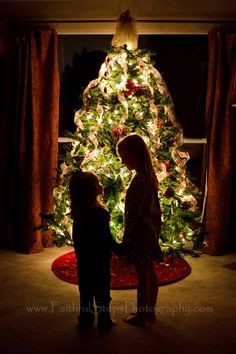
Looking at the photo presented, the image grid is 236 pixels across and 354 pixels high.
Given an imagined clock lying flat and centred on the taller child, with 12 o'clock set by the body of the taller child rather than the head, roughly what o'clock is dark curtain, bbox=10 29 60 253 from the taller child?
The dark curtain is roughly at 2 o'clock from the taller child.

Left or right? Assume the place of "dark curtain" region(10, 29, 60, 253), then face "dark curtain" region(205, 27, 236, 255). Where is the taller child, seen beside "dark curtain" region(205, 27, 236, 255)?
right

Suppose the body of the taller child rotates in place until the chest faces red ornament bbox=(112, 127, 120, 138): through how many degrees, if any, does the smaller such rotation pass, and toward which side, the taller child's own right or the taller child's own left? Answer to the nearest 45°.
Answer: approximately 90° to the taller child's own right

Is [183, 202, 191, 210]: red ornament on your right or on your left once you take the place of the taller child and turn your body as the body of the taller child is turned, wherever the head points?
on your right

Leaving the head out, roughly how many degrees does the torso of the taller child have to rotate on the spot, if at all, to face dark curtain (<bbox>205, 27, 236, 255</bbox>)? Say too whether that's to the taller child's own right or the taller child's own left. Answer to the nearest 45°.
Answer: approximately 135° to the taller child's own right

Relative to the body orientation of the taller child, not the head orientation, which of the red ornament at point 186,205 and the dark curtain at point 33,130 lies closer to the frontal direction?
the dark curtain

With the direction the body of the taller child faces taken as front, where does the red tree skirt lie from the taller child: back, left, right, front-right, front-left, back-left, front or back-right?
right

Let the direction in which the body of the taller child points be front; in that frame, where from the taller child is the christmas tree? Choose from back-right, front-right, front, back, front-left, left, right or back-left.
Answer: right

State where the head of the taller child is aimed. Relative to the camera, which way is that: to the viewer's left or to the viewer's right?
to the viewer's left

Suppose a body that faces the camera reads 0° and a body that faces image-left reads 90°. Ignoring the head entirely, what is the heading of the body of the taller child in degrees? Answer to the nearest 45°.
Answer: approximately 90°
